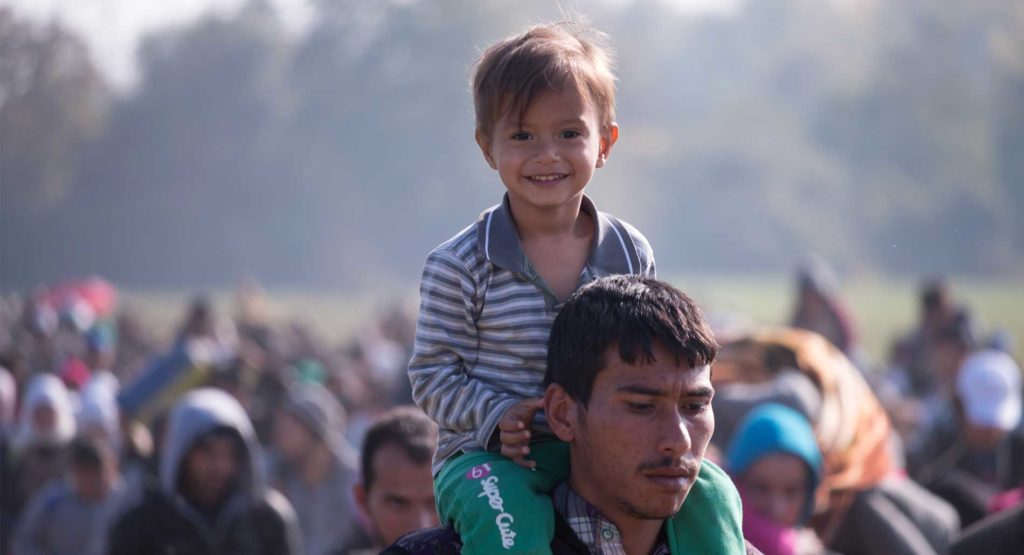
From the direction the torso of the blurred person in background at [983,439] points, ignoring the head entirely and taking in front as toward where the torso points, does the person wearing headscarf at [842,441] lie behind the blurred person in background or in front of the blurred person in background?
in front

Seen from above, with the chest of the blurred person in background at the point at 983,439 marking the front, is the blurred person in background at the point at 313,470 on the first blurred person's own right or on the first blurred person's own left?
on the first blurred person's own right

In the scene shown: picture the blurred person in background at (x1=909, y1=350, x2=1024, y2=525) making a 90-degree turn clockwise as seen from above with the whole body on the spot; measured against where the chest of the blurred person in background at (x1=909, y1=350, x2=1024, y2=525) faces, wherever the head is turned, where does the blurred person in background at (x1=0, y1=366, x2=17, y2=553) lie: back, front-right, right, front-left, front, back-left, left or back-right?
front

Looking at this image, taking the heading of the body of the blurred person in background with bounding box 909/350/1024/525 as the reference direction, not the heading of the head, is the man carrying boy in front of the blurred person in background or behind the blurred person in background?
in front

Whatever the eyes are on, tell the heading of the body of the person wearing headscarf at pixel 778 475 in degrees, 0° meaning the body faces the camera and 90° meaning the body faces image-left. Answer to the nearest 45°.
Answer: approximately 0°

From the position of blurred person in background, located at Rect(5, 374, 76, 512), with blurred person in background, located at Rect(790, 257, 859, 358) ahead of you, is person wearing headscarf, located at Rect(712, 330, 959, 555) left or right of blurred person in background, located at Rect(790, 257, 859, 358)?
right

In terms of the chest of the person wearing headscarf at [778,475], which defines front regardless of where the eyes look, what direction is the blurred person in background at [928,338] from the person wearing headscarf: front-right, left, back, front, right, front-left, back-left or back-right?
back

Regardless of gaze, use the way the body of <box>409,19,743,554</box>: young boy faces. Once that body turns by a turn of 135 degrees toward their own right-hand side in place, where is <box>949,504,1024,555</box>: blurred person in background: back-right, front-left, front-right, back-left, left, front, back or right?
right

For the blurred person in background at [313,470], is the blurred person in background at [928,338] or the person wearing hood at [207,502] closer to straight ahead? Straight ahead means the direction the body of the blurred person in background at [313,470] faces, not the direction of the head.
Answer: the person wearing hood

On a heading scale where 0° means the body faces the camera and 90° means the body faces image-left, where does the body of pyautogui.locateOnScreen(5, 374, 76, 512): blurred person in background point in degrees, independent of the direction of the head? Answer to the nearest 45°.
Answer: approximately 0°
